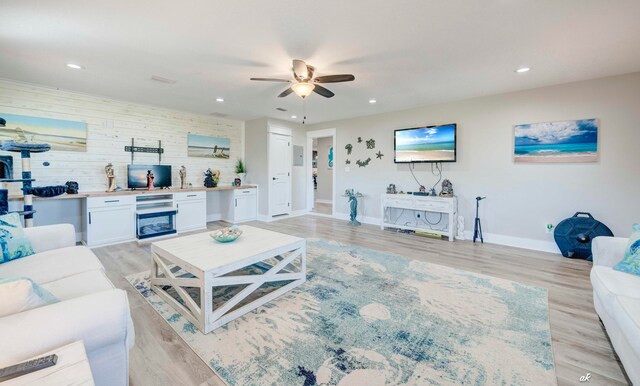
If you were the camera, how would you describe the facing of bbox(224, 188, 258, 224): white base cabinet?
facing the viewer and to the right of the viewer

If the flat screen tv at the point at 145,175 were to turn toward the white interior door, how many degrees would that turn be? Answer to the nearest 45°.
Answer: approximately 90° to its left

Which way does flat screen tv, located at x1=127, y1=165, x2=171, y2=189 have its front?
toward the camera

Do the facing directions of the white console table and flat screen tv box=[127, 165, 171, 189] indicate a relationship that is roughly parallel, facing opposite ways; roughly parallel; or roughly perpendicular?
roughly perpendicular

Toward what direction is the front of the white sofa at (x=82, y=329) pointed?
to the viewer's right

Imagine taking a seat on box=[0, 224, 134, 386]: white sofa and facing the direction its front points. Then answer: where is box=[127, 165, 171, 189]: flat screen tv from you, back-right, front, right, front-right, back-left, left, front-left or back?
left

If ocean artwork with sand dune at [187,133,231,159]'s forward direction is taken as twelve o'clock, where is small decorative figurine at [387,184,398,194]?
The small decorative figurine is roughly at 10 o'clock from the ocean artwork with sand dune.

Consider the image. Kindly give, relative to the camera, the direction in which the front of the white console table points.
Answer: facing the viewer and to the left of the viewer

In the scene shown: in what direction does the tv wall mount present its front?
toward the camera

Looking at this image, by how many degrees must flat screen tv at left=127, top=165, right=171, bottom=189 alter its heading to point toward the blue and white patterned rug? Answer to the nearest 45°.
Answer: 0° — it already faces it

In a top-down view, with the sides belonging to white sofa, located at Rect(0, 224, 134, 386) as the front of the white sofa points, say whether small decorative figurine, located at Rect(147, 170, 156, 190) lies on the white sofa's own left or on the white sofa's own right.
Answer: on the white sofa's own left

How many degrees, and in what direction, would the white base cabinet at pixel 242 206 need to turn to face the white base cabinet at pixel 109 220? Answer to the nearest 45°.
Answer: approximately 90° to its right

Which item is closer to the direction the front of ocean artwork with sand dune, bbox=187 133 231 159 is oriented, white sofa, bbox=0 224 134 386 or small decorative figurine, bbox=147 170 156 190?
the white sofa

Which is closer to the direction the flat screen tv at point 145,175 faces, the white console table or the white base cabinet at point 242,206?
the white console table
